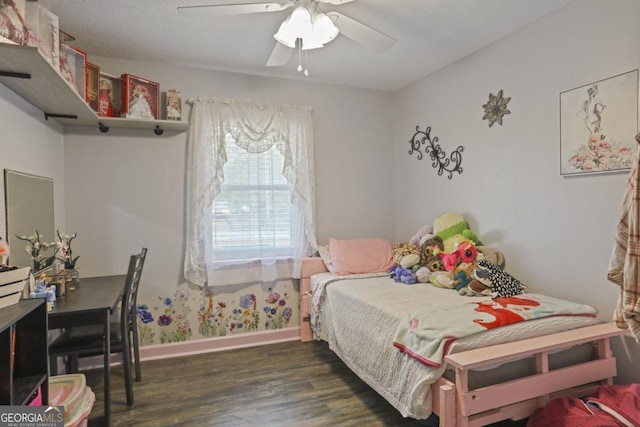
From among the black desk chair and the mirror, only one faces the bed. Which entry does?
the mirror

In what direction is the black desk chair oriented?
to the viewer's left

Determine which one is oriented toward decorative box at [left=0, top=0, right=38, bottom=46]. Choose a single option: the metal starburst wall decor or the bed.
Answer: the metal starburst wall decor

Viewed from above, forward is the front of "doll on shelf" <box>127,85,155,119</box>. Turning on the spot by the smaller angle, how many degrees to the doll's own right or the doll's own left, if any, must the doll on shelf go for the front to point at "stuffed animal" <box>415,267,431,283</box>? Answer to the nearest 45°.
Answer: approximately 45° to the doll's own left

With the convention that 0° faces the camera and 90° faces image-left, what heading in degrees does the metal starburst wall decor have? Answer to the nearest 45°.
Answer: approximately 45°

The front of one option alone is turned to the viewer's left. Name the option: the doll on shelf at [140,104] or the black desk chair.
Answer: the black desk chair

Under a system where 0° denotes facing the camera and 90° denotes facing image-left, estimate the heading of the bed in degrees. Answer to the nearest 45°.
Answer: approximately 315°

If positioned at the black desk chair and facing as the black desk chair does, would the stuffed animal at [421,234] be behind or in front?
behind

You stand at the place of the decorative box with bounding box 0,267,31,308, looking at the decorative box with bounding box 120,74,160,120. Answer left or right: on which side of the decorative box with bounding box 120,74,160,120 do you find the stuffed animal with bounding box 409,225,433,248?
right

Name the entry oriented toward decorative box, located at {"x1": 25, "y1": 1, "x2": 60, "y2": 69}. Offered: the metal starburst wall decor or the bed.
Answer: the metal starburst wall decor

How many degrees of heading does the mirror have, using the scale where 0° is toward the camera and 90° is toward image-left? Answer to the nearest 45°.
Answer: approximately 315°
